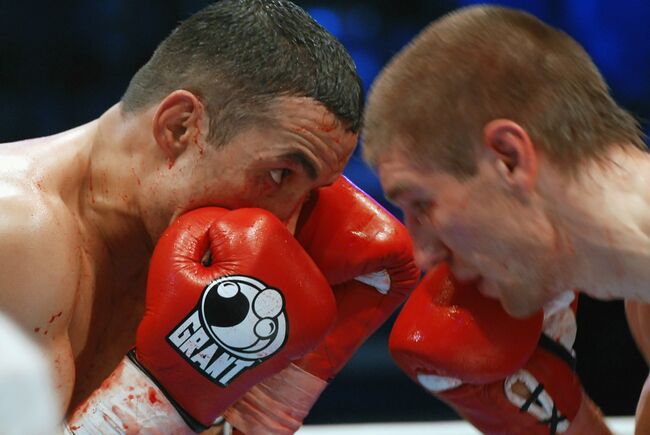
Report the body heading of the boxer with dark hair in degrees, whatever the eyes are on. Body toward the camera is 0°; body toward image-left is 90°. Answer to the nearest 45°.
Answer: approximately 270°
